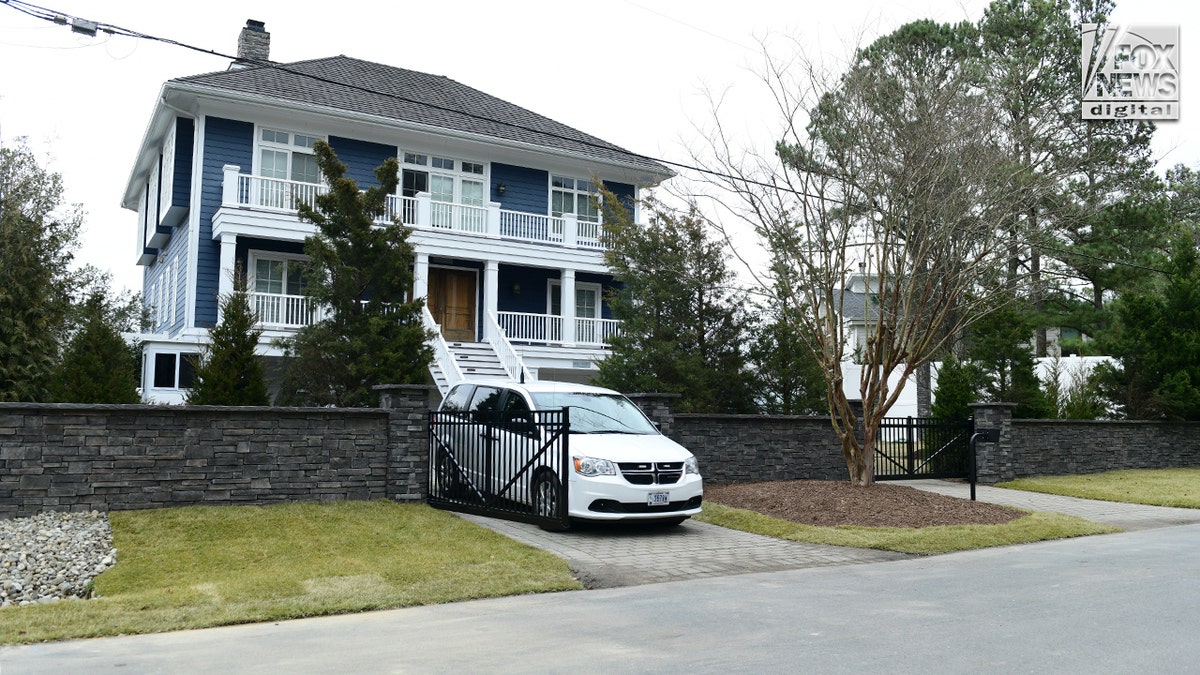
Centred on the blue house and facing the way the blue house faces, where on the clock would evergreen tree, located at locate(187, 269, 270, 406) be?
The evergreen tree is roughly at 2 o'clock from the blue house.

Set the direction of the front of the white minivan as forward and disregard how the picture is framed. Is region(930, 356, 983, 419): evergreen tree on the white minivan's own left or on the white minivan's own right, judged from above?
on the white minivan's own left

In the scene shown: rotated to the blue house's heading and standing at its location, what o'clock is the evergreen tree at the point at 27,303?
The evergreen tree is roughly at 3 o'clock from the blue house.

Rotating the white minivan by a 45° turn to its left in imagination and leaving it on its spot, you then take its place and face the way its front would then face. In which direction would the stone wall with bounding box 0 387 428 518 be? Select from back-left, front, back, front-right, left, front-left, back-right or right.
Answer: back

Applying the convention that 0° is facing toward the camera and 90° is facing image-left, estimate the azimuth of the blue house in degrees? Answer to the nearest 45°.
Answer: approximately 315°

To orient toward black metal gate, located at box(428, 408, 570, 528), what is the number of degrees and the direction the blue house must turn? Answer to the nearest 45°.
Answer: approximately 45° to its right

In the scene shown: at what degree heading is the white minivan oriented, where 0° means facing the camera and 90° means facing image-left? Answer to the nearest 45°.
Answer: approximately 315°

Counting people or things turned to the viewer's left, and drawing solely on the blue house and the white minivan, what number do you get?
0

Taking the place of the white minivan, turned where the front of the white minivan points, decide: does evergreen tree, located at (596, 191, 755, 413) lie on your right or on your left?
on your left

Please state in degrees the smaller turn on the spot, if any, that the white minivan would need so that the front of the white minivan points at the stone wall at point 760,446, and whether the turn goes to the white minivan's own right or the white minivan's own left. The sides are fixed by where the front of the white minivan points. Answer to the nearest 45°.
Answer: approximately 90° to the white minivan's own left

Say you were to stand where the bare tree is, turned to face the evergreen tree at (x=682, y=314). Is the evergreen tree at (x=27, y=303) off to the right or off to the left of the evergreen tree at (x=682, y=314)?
left

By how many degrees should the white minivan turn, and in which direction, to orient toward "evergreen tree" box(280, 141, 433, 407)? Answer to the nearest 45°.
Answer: approximately 180°
